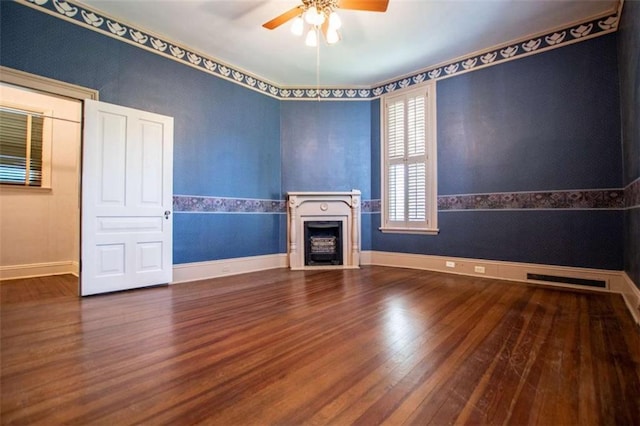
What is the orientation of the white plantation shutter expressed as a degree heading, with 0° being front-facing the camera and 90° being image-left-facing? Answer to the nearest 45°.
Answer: approximately 45°

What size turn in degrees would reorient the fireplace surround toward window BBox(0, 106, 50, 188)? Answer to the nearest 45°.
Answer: approximately 90° to its right

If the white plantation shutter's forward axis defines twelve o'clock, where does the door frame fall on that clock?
The door frame is roughly at 12 o'clock from the white plantation shutter.

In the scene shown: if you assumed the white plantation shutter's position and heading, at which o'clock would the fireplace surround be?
The fireplace surround is roughly at 1 o'clock from the white plantation shutter.

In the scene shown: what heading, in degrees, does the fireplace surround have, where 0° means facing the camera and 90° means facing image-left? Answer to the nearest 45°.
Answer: approximately 0°

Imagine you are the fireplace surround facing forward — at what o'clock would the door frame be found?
The door frame is roughly at 2 o'clock from the fireplace surround.

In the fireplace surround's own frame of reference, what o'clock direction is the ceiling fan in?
The ceiling fan is roughly at 12 o'clock from the fireplace surround.

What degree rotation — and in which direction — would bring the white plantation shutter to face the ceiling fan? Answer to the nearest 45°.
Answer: approximately 45° to its left
